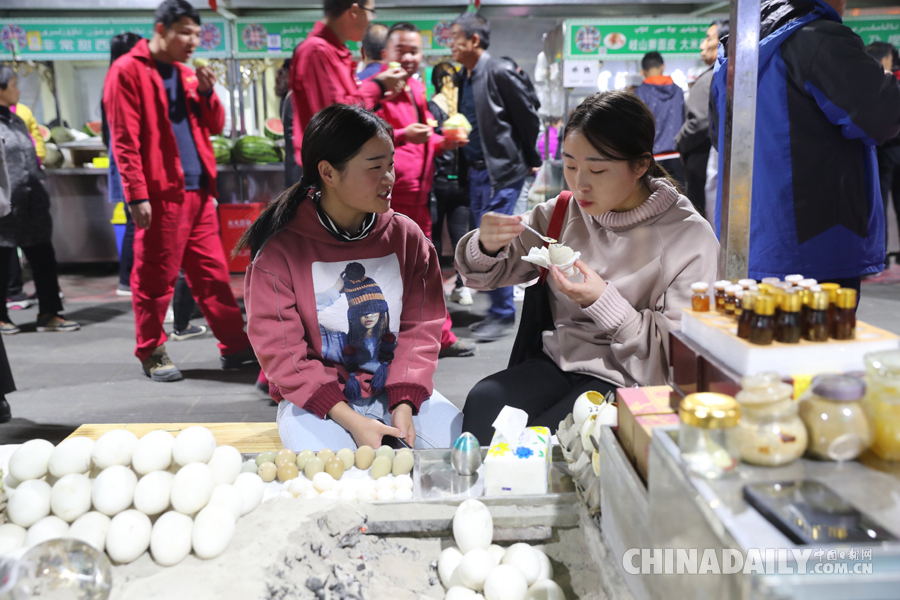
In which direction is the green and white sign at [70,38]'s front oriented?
toward the camera

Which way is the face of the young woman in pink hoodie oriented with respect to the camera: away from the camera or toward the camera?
toward the camera

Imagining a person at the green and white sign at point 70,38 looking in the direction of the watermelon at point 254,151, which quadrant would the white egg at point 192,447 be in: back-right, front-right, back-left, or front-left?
front-right

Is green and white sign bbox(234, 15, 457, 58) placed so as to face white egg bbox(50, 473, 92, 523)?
yes

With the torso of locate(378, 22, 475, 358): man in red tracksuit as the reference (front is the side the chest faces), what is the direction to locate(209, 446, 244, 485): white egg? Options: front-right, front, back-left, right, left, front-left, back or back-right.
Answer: front-right

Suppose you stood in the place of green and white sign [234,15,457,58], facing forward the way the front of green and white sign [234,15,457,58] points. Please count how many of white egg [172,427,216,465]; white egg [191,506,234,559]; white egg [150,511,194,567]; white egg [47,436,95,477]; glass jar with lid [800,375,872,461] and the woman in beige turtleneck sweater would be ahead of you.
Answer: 6

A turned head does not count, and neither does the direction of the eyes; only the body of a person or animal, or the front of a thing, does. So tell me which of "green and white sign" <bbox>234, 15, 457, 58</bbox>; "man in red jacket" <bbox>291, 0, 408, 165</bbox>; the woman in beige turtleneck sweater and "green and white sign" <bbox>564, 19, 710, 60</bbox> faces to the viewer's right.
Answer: the man in red jacket

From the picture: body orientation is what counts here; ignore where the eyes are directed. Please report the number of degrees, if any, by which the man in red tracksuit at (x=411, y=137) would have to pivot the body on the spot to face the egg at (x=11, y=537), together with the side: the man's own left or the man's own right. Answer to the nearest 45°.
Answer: approximately 45° to the man's own right

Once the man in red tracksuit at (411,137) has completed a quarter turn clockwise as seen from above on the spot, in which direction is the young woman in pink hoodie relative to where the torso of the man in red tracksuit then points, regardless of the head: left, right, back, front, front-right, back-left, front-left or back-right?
front-left

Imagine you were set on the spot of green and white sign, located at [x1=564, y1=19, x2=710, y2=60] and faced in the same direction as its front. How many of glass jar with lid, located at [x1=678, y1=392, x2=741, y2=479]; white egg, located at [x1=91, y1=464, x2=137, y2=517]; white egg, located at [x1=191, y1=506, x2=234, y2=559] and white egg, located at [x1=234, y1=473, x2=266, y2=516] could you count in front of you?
4

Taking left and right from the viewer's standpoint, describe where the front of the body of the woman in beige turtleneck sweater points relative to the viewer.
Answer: facing the viewer and to the left of the viewer

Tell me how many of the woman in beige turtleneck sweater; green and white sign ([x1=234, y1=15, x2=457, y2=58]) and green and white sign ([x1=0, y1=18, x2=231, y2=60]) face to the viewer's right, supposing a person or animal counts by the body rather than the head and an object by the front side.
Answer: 0

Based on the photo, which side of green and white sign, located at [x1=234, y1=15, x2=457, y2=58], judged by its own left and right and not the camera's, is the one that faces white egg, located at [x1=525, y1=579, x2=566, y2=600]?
front

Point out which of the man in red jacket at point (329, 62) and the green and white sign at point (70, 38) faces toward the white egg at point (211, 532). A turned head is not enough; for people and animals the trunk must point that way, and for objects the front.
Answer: the green and white sign

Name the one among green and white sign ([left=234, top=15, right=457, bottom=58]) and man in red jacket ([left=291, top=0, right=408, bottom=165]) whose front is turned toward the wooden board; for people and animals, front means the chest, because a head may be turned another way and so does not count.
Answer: the green and white sign

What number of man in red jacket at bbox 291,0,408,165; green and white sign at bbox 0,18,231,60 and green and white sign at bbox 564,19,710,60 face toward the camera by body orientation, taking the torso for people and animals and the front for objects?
2
